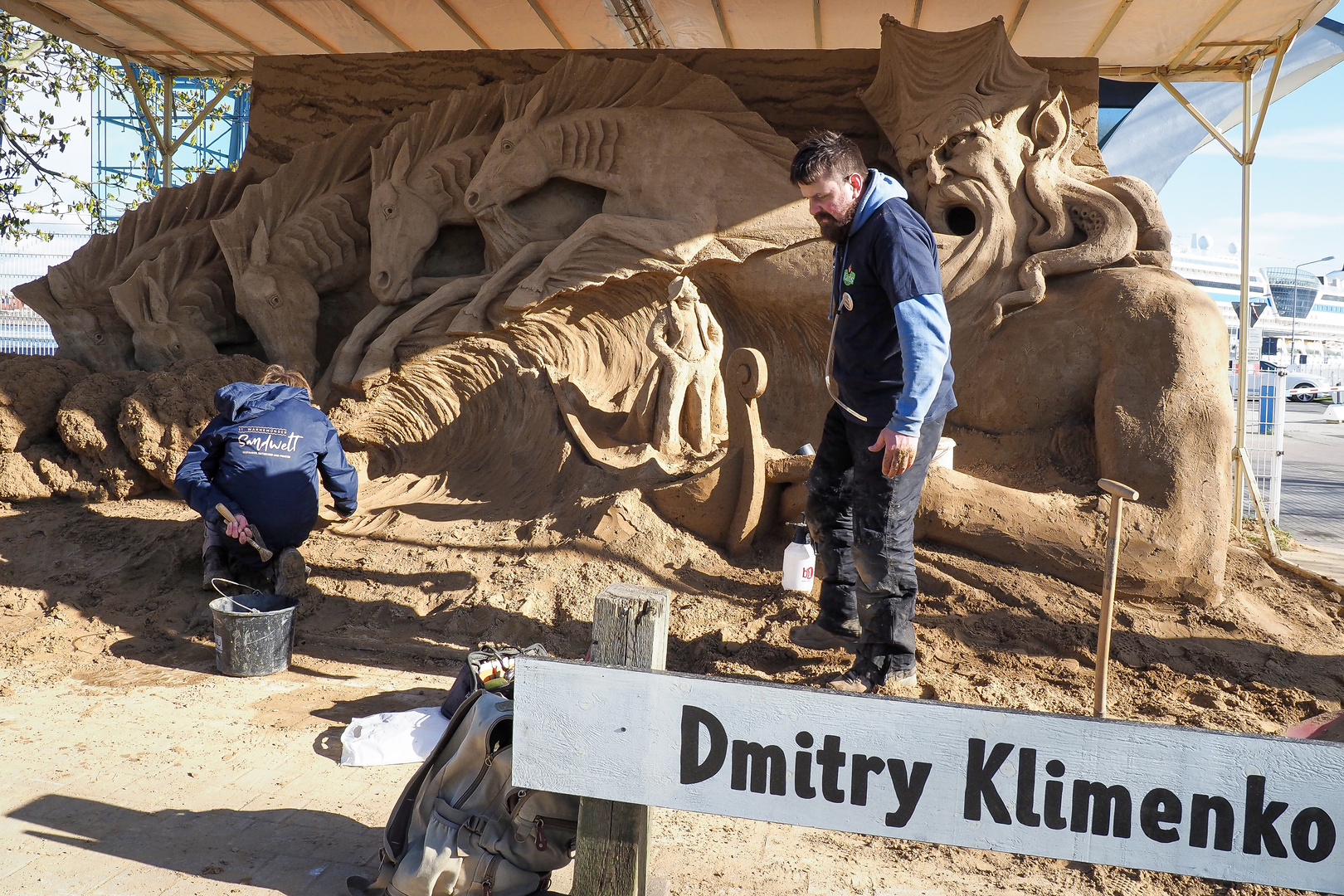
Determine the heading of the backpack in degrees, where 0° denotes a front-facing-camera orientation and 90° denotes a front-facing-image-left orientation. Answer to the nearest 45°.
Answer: approximately 315°

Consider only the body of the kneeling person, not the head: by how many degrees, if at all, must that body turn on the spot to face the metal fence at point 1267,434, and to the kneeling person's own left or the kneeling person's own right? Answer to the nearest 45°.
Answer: approximately 90° to the kneeling person's own right

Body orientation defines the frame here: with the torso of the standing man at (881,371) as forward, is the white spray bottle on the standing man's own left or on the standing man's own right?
on the standing man's own right

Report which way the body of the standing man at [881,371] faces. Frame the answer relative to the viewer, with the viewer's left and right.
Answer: facing to the left of the viewer

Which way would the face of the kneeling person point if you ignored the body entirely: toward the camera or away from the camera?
away from the camera

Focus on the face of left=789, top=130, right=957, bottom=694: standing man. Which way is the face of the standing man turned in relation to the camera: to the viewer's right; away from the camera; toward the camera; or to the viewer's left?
to the viewer's left

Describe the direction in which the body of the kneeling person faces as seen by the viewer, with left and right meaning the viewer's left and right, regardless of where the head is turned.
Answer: facing away from the viewer

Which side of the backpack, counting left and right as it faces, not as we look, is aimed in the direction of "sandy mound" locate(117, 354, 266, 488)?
back

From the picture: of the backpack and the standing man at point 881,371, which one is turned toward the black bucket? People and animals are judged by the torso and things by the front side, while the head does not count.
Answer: the standing man

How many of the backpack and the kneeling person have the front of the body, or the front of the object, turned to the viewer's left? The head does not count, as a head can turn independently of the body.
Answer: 0

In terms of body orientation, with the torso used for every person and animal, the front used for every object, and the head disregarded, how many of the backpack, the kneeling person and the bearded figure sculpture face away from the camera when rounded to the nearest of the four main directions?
1

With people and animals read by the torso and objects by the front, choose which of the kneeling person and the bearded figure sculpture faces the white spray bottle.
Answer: the bearded figure sculpture
